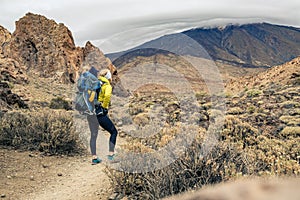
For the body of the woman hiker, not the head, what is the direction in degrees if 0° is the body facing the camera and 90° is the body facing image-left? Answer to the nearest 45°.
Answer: approximately 270°

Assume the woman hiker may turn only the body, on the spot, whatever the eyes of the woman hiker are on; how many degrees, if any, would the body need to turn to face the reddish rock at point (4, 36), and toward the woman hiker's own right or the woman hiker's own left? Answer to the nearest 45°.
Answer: approximately 90° to the woman hiker's own left

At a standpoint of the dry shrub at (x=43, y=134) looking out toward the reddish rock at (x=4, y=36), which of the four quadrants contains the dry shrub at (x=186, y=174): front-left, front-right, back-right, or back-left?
back-right

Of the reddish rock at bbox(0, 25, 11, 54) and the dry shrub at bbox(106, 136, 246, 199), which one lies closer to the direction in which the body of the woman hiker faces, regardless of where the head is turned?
the dry shrub

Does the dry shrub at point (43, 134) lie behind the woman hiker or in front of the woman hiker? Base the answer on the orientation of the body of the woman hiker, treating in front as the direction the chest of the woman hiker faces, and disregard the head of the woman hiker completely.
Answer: behind
